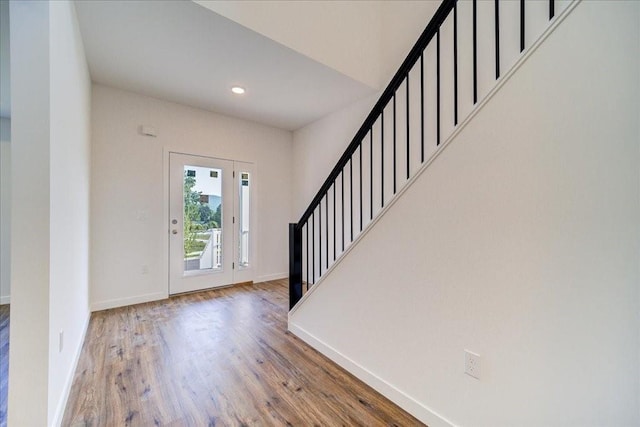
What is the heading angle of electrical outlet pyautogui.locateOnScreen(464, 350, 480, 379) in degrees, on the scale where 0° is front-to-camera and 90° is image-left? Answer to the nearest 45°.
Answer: approximately 45°

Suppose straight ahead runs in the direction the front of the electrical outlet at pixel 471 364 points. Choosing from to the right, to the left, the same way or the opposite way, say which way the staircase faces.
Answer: to the right

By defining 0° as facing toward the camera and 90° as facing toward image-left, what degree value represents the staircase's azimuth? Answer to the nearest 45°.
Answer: approximately 135°

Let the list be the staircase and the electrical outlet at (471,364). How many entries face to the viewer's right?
0

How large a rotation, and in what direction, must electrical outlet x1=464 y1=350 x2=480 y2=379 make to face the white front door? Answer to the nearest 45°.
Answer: approximately 45° to its right
